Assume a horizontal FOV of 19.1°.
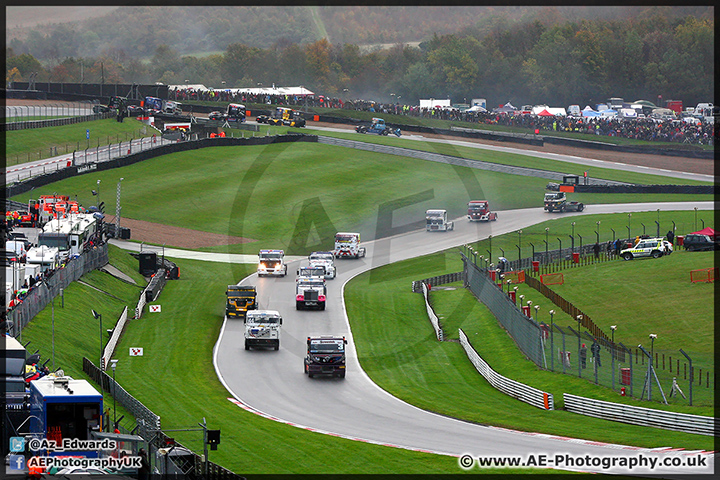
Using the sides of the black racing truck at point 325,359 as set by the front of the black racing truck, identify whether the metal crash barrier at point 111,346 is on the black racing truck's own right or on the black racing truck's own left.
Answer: on the black racing truck's own right

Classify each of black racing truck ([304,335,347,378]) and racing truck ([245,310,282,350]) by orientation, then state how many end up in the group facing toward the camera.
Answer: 2

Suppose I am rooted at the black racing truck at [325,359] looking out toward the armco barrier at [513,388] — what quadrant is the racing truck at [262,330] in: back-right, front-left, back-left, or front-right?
back-left

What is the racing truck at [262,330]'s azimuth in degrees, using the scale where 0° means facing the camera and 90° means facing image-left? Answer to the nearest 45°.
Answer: approximately 0°

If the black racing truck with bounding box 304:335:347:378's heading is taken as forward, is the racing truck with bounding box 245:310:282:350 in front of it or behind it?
behind

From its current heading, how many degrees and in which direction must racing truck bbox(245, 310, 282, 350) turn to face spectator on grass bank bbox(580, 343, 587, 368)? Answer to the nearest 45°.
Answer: approximately 45° to its left
